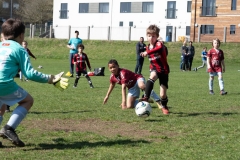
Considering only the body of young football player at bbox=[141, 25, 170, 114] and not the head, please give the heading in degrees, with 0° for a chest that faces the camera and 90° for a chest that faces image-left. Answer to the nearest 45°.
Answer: approximately 45°

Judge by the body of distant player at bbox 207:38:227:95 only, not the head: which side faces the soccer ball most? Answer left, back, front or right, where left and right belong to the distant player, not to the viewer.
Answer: front

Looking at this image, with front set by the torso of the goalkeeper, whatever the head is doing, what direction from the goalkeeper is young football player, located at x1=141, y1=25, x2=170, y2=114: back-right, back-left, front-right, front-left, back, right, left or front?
front

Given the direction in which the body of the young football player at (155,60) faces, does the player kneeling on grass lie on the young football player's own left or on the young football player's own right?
on the young football player's own right

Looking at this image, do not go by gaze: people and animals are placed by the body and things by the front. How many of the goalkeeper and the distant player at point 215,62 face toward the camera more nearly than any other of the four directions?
1

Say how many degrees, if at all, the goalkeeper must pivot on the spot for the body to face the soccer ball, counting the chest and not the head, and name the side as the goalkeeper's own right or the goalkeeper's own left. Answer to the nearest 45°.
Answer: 0° — they already face it

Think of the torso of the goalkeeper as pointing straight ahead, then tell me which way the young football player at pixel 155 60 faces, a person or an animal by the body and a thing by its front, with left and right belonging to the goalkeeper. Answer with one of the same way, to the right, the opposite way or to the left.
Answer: the opposite way

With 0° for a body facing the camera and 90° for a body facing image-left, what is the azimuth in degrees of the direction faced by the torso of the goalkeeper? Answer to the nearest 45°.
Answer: approximately 225°

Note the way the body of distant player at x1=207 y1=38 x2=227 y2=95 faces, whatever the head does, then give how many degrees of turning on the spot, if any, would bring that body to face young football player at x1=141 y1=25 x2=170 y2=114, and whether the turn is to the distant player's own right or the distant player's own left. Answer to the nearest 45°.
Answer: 0° — they already face them

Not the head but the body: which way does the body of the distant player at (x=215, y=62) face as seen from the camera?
toward the camera

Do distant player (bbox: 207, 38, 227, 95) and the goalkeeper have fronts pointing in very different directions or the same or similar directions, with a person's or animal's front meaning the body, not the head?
very different directions
